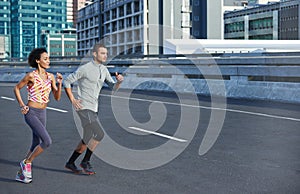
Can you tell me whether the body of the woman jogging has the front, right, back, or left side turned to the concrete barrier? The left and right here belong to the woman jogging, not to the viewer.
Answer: left

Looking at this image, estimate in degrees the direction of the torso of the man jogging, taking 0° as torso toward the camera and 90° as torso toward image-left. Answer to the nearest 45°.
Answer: approximately 315°

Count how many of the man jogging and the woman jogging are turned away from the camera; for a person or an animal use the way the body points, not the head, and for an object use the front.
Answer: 0

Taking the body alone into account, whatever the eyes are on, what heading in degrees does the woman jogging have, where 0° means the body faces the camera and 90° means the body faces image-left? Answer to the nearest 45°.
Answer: approximately 315°

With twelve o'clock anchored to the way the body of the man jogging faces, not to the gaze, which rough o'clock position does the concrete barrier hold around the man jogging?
The concrete barrier is roughly at 8 o'clock from the man jogging.
